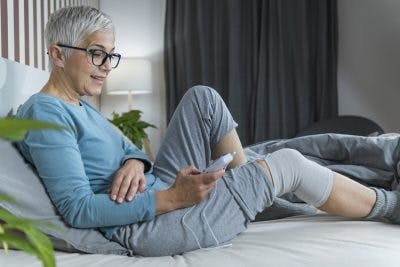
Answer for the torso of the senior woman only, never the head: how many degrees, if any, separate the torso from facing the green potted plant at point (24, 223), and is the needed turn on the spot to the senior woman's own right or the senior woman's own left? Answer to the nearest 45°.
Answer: approximately 90° to the senior woman's own right

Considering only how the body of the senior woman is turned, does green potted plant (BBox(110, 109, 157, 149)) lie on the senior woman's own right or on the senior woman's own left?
on the senior woman's own left

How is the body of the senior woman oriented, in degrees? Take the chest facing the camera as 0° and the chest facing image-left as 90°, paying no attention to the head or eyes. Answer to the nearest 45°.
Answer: approximately 270°
